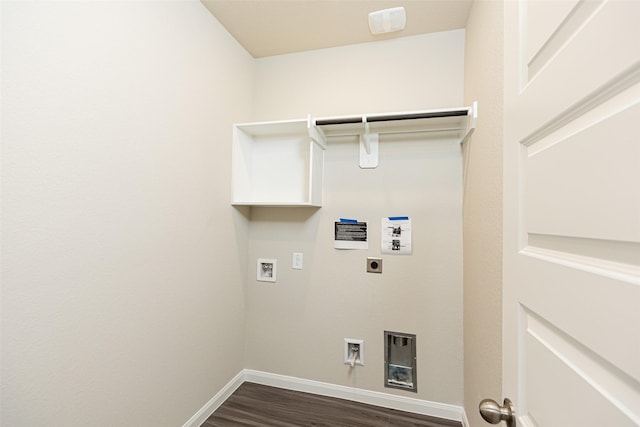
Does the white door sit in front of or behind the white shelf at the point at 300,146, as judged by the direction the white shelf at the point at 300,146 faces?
in front

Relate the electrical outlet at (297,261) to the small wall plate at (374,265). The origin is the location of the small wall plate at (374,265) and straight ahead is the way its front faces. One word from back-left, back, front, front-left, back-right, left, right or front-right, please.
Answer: right
